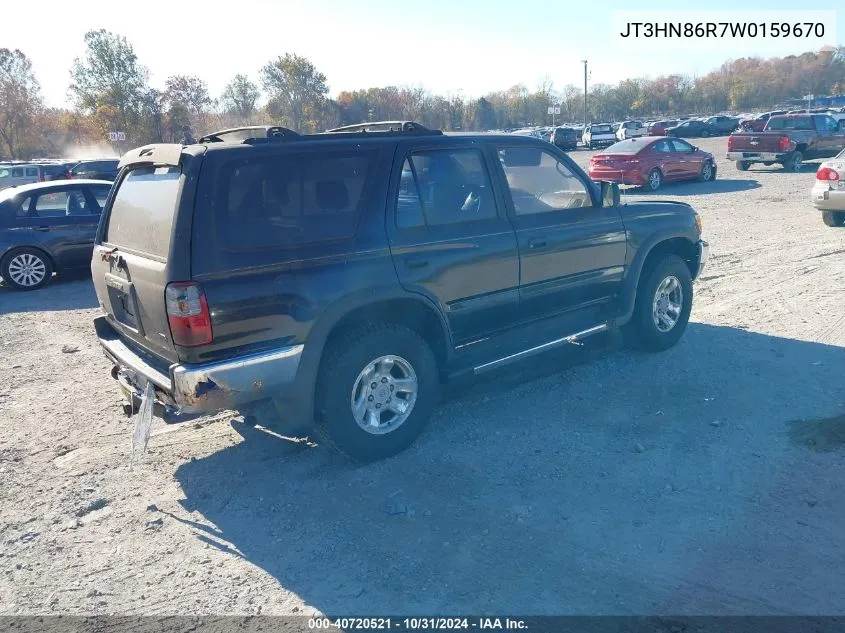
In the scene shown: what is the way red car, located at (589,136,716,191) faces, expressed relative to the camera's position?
facing away from the viewer and to the right of the viewer

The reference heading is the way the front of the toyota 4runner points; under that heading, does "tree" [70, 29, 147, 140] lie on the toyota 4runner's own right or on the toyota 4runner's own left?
on the toyota 4runner's own left

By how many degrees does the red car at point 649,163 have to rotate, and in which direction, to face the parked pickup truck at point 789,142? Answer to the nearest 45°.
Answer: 0° — it already faces it

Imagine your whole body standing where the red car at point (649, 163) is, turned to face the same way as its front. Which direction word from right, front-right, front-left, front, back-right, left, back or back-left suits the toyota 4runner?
back-right

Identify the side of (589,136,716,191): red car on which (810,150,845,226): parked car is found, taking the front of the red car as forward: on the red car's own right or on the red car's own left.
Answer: on the red car's own right

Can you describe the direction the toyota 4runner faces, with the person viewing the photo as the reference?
facing away from the viewer and to the right of the viewer

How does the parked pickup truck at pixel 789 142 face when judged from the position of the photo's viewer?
facing away from the viewer and to the right of the viewer

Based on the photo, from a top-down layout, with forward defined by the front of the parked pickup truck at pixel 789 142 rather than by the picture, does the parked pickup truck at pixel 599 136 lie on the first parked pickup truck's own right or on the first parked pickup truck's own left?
on the first parked pickup truck's own left

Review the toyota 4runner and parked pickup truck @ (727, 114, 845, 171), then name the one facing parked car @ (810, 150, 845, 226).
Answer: the toyota 4runner

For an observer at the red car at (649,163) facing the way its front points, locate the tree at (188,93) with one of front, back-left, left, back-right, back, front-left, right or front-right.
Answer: left

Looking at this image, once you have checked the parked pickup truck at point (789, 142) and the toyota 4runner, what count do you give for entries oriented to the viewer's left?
0

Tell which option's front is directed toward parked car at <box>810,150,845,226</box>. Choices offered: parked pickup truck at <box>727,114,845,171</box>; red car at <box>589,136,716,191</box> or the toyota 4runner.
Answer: the toyota 4runner

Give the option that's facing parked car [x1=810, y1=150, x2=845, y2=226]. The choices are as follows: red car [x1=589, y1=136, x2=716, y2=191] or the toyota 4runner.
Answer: the toyota 4runner

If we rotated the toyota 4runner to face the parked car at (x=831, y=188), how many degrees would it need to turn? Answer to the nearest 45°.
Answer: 0° — it already faces it
